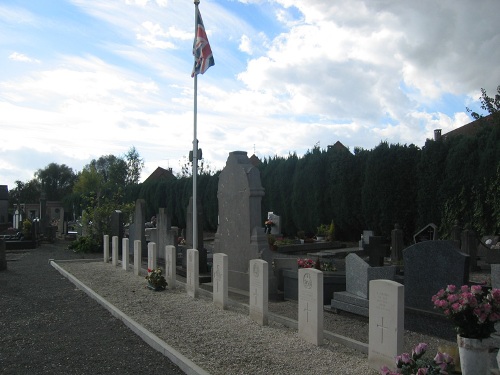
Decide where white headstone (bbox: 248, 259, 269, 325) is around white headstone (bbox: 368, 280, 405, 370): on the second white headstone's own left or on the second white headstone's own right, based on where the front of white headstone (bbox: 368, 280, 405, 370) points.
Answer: on the second white headstone's own right

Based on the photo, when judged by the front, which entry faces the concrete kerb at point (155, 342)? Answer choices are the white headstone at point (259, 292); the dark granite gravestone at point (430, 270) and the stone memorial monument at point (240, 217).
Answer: the white headstone

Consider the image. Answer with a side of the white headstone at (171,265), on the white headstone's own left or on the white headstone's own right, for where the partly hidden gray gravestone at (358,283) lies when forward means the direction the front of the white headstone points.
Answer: on the white headstone's own left

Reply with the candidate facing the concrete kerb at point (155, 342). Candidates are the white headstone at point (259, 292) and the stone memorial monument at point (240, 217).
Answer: the white headstone

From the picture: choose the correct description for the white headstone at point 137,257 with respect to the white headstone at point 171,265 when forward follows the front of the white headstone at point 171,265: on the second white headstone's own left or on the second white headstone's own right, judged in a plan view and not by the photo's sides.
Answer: on the second white headstone's own right

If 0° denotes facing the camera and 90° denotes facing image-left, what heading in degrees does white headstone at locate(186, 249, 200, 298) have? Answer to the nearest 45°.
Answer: approximately 45°

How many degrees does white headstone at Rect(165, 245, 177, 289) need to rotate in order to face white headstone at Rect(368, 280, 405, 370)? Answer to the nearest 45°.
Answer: approximately 45° to its left
